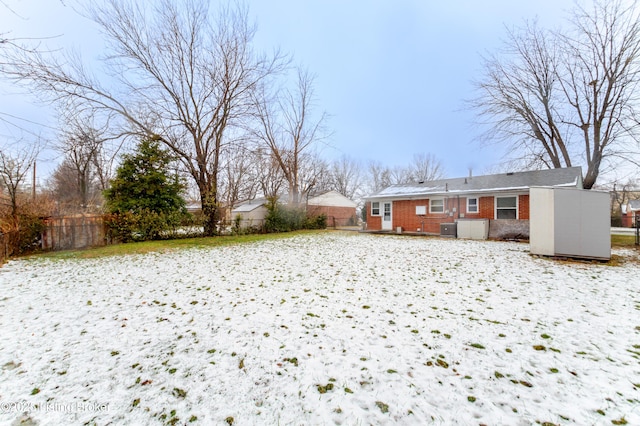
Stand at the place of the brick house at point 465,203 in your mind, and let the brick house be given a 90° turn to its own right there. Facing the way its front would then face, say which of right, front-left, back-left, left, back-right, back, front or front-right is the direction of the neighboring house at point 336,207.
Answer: back

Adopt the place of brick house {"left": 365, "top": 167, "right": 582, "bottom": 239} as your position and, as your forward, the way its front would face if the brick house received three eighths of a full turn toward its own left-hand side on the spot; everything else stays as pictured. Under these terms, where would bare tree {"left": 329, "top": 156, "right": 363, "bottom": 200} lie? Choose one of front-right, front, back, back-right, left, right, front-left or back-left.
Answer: front-right

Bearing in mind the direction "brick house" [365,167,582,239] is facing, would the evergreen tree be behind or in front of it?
behind

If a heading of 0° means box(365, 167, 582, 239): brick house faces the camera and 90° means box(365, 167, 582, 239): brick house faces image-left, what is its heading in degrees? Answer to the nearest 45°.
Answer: approximately 225°

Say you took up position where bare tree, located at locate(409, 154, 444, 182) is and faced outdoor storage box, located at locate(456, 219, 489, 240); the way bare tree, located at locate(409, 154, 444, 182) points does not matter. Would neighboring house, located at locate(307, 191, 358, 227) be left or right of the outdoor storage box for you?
right

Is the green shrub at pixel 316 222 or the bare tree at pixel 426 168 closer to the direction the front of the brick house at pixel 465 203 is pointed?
the bare tree

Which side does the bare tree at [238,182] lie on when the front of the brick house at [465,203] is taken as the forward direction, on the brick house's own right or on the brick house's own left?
on the brick house's own left

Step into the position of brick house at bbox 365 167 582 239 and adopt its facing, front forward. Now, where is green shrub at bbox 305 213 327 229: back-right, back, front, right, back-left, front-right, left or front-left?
back-left
